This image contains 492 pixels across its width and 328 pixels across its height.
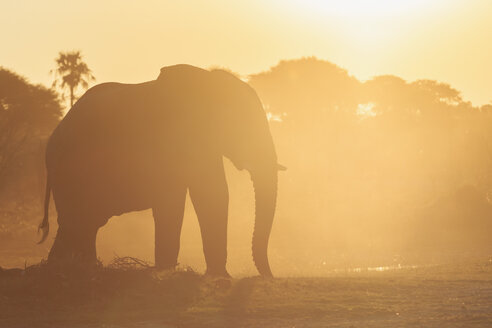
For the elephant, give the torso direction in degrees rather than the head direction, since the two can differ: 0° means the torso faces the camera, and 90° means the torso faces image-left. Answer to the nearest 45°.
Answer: approximately 270°

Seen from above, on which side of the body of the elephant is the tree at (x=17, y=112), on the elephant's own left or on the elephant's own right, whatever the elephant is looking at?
on the elephant's own left
